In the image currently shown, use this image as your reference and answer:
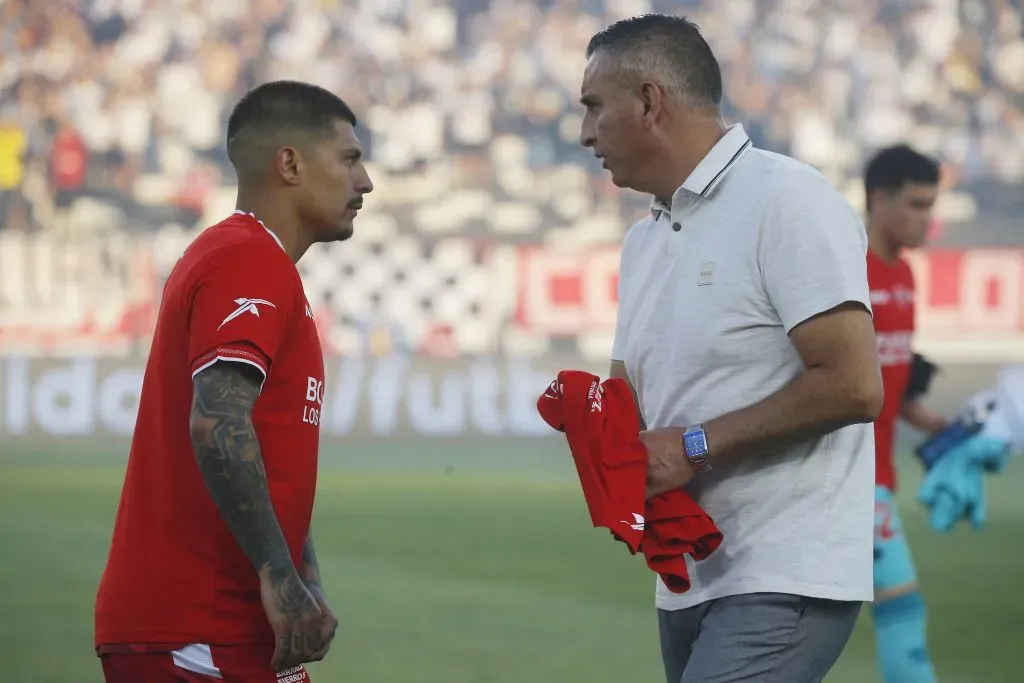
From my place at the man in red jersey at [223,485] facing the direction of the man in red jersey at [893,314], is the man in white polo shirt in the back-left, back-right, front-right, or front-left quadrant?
front-right

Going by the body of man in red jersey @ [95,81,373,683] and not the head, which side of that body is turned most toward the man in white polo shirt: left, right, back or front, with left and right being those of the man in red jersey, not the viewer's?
front

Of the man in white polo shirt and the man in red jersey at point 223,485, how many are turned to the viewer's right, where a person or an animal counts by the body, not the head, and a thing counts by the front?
1

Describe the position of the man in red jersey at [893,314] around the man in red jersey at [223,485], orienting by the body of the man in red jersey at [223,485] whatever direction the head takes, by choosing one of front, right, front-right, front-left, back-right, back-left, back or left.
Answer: front-left

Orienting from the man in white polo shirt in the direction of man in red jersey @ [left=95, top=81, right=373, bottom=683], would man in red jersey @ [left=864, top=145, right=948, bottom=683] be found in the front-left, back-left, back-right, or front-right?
back-right

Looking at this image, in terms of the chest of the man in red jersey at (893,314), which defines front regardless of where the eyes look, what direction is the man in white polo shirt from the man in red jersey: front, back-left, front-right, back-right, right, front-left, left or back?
front-right

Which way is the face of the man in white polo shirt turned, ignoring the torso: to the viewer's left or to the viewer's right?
to the viewer's left

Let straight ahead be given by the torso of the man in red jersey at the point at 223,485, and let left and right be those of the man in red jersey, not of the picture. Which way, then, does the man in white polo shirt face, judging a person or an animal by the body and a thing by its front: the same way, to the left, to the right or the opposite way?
the opposite way

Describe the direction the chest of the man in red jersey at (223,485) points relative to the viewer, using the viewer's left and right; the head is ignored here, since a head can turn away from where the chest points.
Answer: facing to the right of the viewer

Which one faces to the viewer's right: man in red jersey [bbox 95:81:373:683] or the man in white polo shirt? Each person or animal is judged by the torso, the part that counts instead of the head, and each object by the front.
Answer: the man in red jersey

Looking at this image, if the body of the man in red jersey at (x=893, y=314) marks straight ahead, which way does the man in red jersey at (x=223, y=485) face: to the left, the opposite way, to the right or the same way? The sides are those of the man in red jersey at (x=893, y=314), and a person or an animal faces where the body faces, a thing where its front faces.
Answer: to the left

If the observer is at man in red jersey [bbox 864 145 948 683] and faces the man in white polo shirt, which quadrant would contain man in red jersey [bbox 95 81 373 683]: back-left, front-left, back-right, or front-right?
front-right

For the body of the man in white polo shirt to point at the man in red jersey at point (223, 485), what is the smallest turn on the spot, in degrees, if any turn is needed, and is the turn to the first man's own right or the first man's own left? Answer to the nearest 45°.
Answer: approximately 45° to the first man's own right

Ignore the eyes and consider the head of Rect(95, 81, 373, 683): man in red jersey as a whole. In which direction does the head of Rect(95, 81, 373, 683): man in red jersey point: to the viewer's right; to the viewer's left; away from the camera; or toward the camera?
to the viewer's right
